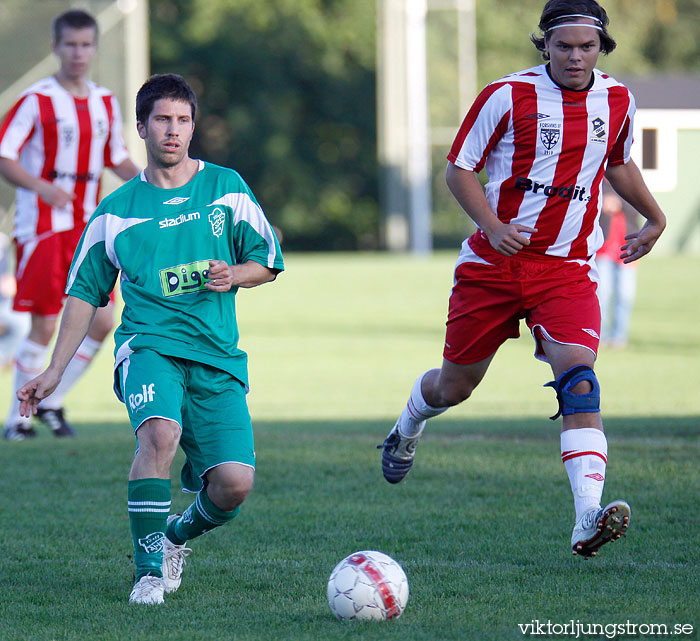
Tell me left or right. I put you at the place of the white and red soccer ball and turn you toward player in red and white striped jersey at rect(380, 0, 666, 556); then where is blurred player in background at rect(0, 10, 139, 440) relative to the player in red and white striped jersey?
left

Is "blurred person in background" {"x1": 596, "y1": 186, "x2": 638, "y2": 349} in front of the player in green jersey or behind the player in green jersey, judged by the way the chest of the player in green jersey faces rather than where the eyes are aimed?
behind

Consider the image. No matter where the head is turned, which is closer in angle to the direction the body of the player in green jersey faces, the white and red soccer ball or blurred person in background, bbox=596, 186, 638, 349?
the white and red soccer ball

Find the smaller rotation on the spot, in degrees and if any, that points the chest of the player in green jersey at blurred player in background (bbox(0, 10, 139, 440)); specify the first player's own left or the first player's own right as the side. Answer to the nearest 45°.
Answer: approximately 180°

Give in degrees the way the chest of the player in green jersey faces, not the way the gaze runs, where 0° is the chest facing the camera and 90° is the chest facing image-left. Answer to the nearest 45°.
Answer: approximately 0°

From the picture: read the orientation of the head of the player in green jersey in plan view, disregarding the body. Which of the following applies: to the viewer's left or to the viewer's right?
to the viewer's right

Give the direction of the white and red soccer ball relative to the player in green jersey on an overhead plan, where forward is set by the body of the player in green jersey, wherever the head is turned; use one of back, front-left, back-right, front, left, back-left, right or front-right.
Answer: front-left
